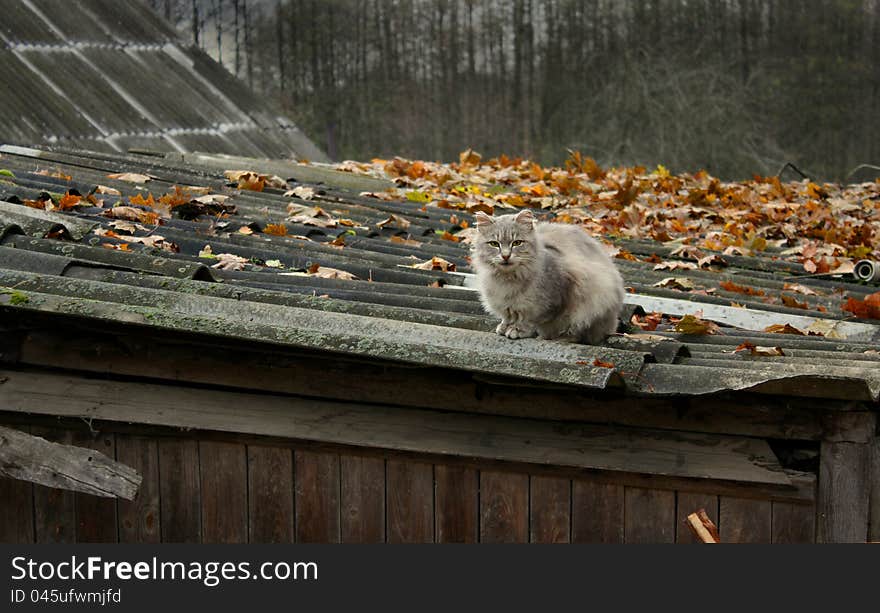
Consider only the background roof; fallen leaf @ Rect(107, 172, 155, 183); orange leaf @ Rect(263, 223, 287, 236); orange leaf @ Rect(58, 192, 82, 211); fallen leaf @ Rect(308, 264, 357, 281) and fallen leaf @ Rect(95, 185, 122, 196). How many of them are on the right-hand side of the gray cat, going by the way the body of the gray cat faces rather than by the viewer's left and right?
6

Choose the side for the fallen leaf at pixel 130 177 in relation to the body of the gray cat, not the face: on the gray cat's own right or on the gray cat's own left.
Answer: on the gray cat's own right

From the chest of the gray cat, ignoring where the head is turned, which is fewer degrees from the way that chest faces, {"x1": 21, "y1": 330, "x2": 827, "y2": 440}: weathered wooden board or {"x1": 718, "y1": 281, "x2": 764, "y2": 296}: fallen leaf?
the weathered wooden board

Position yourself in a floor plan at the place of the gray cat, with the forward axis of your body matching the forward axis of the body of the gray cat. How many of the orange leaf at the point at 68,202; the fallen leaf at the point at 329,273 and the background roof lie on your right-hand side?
3

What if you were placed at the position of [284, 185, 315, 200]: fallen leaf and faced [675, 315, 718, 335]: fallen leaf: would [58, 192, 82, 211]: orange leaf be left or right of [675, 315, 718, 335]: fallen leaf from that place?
right

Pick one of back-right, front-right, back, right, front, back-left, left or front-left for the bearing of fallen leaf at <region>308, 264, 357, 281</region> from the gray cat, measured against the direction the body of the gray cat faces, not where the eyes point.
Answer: right

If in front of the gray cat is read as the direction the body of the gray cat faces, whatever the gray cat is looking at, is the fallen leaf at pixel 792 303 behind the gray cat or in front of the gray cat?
behind

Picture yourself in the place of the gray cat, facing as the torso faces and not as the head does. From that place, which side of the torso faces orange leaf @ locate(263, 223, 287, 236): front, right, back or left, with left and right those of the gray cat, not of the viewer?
right

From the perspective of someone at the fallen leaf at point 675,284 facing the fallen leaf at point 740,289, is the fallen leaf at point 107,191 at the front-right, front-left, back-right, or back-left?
back-left

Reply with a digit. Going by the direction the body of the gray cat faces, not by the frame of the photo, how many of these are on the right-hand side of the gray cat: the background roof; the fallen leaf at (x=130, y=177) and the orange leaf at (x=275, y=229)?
3

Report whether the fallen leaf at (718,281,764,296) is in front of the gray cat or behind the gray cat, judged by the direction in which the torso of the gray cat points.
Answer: behind

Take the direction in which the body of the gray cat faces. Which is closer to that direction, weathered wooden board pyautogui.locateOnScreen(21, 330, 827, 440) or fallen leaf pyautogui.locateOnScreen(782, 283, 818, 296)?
the weathered wooden board

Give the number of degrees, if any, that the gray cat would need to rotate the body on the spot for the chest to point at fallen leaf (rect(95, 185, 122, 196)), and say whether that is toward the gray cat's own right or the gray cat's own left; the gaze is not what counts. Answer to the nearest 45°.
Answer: approximately 90° to the gray cat's own right

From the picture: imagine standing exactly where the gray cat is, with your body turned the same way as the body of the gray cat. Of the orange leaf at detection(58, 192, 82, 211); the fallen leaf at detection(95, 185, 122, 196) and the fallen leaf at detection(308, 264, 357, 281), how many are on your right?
3

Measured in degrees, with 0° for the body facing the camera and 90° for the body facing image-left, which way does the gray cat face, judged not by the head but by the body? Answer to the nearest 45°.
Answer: approximately 45°
